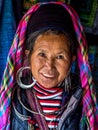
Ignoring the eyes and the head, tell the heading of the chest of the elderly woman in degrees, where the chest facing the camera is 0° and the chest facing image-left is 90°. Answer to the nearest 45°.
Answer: approximately 0°
